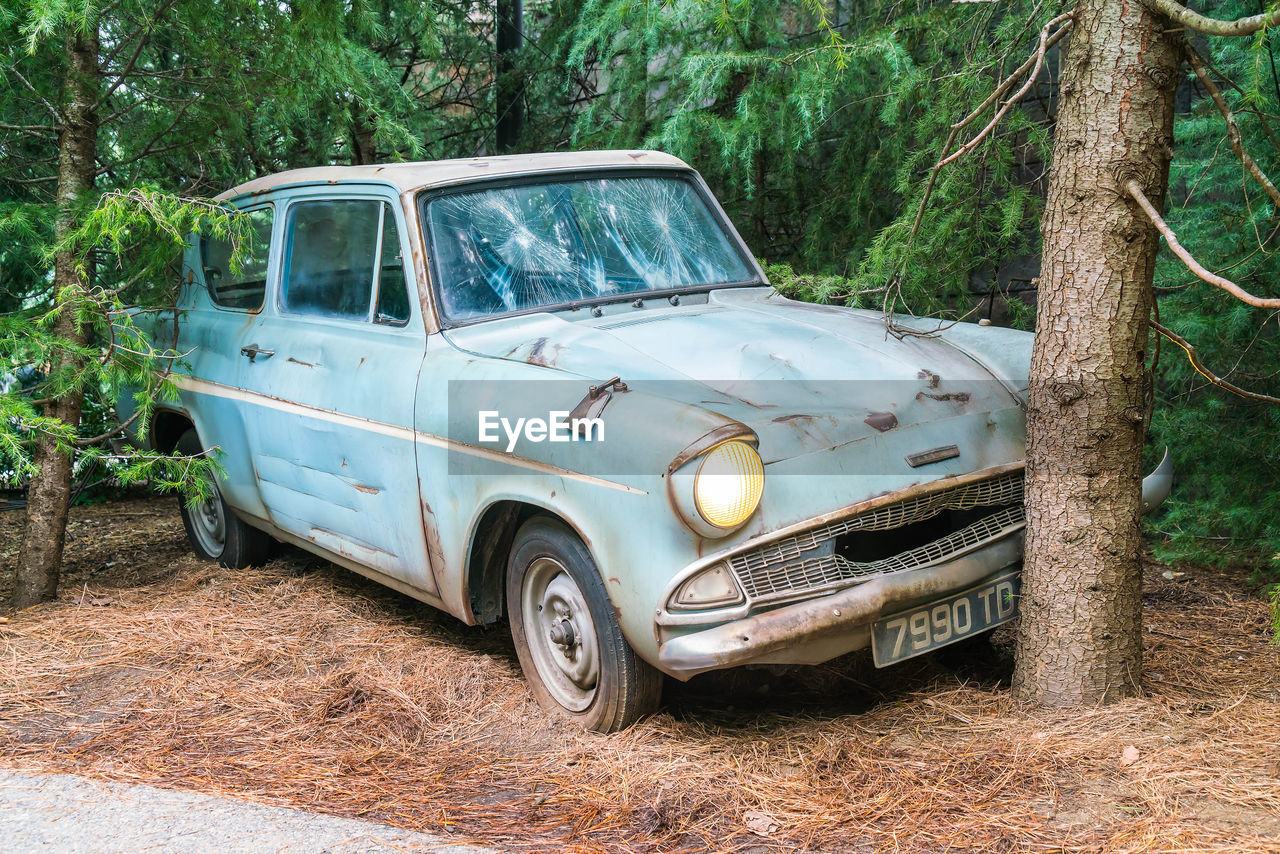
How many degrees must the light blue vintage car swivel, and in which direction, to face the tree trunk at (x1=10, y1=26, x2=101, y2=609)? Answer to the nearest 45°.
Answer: approximately 180°

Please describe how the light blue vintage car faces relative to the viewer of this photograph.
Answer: facing the viewer and to the right of the viewer

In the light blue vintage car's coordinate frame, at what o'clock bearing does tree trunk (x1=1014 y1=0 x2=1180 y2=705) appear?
The tree trunk is roughly at 11 o'clock from the light blue vintage car.
